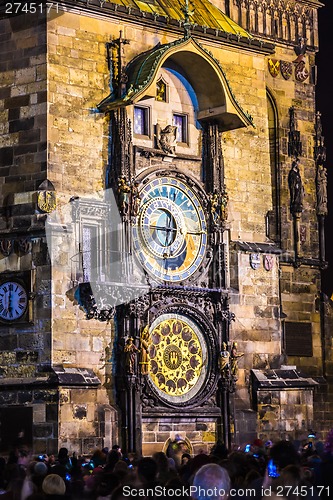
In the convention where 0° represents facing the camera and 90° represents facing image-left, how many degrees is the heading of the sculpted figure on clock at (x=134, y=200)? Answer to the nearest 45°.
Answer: approximately 315°

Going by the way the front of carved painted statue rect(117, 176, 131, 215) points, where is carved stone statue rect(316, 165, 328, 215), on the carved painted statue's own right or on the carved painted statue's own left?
on the carved painted statue's own left

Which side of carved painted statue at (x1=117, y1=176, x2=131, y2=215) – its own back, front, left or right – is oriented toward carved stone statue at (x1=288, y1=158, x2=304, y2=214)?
left

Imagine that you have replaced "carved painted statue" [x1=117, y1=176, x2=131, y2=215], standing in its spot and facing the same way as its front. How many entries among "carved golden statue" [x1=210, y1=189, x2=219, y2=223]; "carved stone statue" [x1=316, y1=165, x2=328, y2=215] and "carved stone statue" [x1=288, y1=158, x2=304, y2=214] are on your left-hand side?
3

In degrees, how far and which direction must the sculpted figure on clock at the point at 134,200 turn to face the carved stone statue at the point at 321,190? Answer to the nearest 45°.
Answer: approximately 90° to its left

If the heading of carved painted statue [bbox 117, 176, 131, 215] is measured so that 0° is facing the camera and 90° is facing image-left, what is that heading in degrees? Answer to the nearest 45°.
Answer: approximately 315°

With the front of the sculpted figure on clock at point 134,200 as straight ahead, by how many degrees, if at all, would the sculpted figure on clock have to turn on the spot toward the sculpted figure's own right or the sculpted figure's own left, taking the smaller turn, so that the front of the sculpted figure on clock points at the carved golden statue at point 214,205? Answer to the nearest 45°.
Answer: approximately 90° to the sculpted figure's own left
